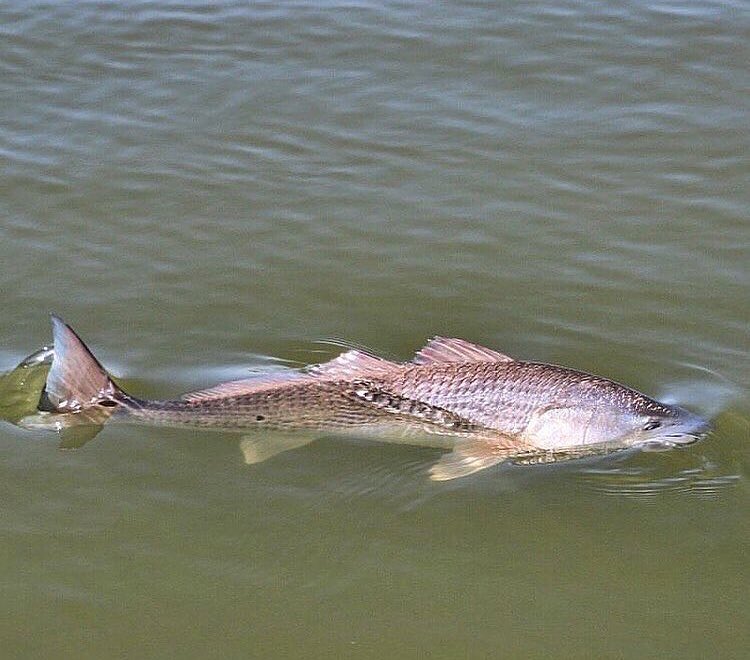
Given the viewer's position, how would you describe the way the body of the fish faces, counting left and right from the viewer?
facing to the right of the viewer
